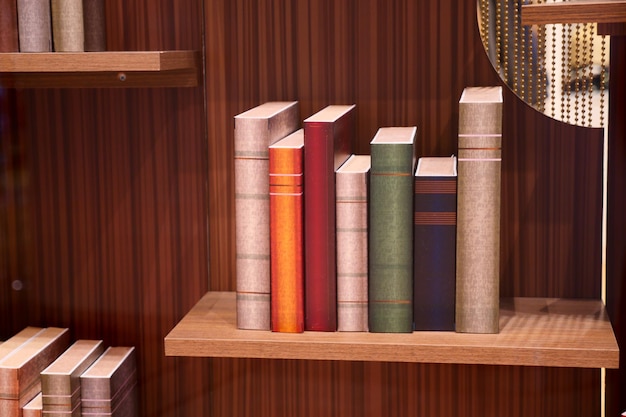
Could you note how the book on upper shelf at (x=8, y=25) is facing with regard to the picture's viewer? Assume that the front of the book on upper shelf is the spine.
facing the viewer

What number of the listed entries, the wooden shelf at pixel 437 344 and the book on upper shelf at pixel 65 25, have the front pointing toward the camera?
2

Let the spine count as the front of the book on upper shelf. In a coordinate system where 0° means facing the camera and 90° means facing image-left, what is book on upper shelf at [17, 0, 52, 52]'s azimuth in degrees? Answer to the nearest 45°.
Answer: approximately 0°

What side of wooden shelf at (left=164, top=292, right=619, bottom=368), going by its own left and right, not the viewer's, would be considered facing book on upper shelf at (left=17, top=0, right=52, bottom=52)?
right
